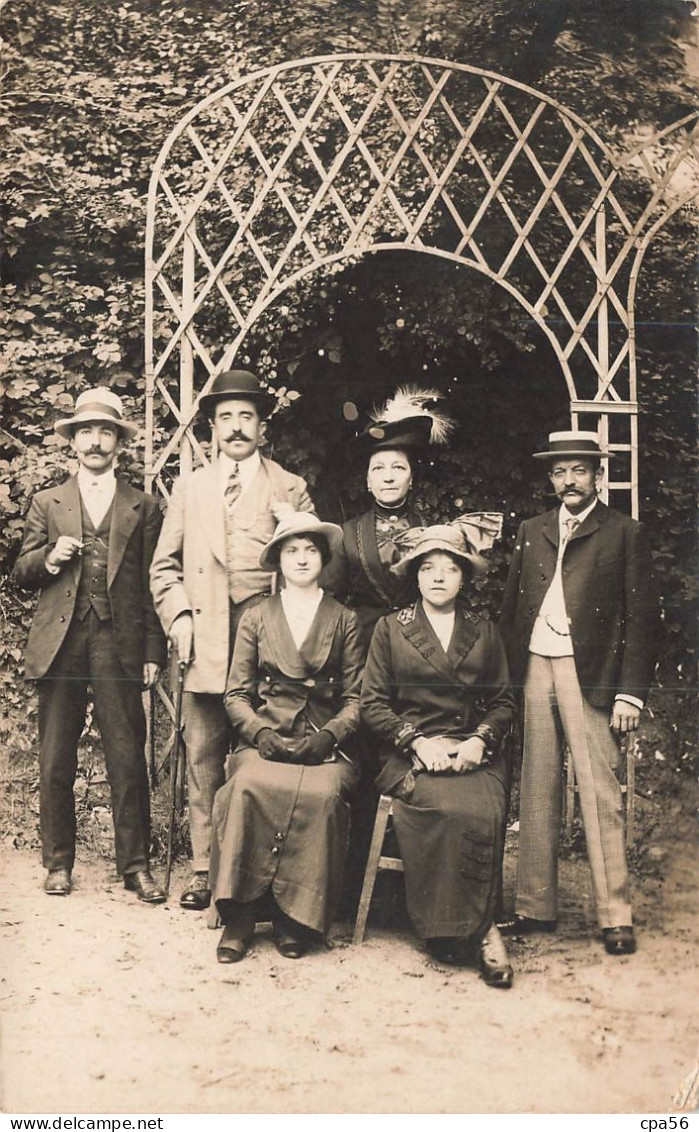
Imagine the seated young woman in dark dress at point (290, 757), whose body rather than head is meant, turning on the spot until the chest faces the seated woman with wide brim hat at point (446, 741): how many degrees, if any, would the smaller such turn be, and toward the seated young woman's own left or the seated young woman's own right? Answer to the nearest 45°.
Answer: approximately 90° to the seated young woman's own left

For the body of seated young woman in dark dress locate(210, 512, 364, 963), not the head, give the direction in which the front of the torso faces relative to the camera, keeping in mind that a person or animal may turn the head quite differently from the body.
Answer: toward the camera

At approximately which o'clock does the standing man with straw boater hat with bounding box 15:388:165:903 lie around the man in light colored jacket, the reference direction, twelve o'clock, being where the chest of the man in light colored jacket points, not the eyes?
The standing man with straw boater hat is roughly at 3 o'clock from the man in light colored jacket.

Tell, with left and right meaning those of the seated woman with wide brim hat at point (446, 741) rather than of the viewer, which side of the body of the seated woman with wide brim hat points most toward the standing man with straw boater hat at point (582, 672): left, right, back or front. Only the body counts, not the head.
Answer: left

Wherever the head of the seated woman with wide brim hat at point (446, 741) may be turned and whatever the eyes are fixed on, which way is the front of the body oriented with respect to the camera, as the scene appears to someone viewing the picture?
toward the camera

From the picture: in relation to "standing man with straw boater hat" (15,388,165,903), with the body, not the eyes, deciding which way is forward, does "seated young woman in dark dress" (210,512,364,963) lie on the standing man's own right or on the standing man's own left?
on the standing man's own left

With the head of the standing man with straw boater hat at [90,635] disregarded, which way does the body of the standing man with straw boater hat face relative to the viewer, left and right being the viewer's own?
facing the viewer

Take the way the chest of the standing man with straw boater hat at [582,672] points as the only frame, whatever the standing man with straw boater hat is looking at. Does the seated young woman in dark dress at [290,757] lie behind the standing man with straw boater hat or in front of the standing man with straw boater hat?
in front
